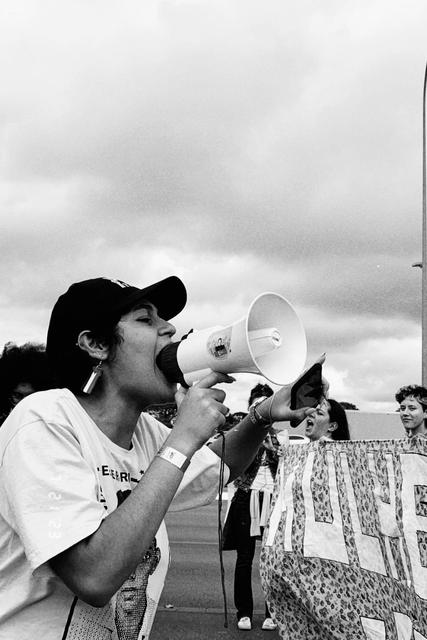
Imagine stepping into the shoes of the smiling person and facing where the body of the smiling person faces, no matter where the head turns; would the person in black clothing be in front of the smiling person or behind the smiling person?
in front

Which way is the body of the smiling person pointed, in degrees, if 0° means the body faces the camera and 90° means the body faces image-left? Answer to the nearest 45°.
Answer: approximately 45°

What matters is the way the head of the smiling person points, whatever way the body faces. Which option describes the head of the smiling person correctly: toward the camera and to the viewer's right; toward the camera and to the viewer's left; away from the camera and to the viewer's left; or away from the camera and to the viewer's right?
toward the camera and to the viewer's left

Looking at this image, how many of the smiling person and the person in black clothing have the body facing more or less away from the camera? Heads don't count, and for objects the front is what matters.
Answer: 0

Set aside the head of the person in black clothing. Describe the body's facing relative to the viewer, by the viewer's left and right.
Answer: facing the viewer and to the right of the viewer

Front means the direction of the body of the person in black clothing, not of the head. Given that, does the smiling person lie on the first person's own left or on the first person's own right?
on the first person's own left
